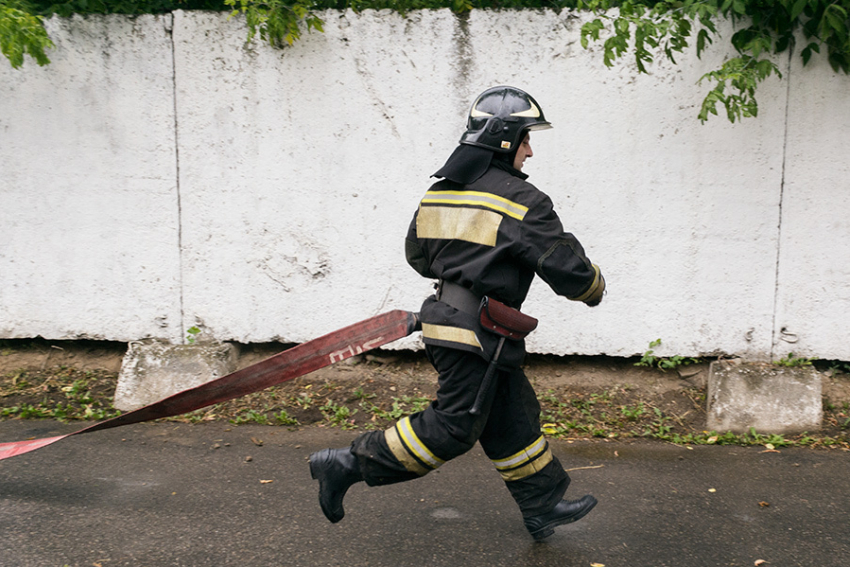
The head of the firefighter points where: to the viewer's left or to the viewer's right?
to the viewer's right

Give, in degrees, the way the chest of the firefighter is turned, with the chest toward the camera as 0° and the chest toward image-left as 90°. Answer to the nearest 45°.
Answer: approximately 225°

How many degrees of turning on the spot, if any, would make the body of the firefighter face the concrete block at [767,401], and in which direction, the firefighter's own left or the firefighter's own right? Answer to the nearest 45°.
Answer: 0° — they already face it

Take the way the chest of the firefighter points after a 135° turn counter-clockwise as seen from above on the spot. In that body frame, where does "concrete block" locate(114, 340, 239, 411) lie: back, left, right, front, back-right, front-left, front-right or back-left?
front-right
